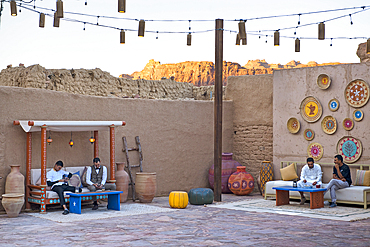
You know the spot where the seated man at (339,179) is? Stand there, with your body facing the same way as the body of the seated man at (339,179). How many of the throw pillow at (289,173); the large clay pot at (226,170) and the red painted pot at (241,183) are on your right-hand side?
3

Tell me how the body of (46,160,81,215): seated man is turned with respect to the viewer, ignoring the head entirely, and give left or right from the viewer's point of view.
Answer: facing the viewer and to the right of the viewer

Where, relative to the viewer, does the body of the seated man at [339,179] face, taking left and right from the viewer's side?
facing the viewer and to the left of the viewer

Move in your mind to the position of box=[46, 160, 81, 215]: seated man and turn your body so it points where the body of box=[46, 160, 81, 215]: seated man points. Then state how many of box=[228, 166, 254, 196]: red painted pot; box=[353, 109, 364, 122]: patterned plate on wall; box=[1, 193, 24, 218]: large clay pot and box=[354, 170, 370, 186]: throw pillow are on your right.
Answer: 1

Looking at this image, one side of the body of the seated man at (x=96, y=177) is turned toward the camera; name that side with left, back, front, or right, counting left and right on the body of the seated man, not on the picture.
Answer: front

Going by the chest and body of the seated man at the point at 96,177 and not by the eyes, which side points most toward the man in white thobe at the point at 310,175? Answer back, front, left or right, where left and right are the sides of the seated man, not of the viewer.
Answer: left

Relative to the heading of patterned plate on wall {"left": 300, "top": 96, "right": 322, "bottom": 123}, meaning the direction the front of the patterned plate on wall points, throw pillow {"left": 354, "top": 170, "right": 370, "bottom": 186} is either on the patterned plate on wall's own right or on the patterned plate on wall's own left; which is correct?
on the patterned plate on wall's own left

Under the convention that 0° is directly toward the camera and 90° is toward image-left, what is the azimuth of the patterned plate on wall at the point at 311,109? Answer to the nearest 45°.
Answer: approximately 45°

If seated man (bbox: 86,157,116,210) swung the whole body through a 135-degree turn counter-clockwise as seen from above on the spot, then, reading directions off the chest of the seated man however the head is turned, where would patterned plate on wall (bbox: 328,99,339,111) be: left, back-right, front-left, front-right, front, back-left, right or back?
front-right

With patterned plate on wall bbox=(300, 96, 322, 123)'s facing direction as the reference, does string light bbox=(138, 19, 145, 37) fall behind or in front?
in front
